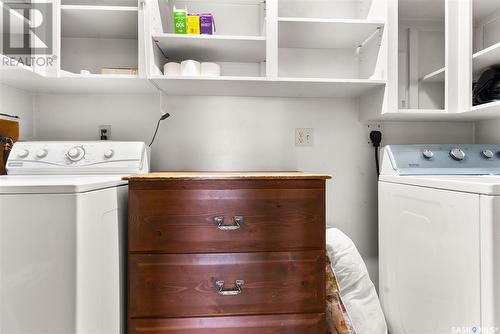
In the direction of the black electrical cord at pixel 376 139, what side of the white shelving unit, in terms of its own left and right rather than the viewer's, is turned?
left

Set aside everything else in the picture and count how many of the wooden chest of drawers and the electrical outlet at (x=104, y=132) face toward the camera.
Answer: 2

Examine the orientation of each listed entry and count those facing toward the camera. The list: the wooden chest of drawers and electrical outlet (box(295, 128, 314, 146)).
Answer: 2

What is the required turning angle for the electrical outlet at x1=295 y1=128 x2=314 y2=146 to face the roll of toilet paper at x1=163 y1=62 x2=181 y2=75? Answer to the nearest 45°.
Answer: approximately 45° to its right

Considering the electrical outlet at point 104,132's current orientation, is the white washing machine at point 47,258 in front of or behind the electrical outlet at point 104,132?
in front

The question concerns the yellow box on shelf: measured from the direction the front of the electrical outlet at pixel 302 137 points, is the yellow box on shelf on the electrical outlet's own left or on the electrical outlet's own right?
on the electrical outlet's own right

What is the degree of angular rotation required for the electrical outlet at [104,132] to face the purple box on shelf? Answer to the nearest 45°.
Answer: approximately 45° to its left

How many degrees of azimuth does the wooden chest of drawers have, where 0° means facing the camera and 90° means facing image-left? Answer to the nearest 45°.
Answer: approximately 0°

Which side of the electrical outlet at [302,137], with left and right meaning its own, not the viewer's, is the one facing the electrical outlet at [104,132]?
right
